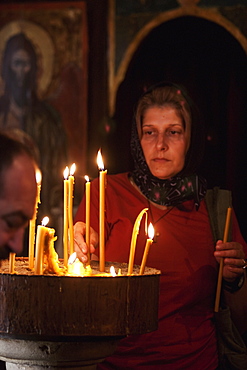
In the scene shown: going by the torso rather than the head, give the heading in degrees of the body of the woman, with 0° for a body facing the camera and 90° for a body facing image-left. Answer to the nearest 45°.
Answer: approximately 0°

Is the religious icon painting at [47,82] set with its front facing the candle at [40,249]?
yes

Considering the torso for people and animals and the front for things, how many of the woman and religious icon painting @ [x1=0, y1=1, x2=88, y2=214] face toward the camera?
2

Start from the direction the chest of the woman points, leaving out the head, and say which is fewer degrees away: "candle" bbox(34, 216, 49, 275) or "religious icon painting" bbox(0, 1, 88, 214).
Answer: the candle

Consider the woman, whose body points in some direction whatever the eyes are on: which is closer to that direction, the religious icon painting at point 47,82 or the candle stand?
the candle stand

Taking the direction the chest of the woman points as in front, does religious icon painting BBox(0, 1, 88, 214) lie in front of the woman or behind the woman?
behind

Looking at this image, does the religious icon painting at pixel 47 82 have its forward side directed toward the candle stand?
yes

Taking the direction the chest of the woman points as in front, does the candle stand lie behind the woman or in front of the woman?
in front

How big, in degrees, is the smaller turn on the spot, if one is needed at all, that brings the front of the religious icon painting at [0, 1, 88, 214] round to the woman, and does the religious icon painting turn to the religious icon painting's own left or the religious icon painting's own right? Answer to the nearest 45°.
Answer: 0° — it already faces them
